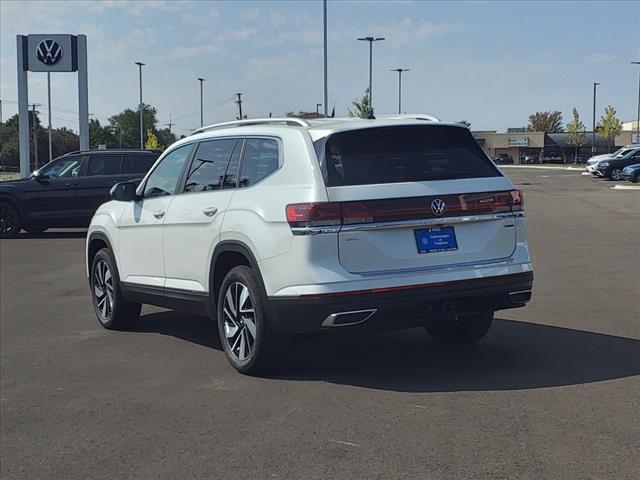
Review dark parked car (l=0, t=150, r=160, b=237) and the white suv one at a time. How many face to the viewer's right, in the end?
0

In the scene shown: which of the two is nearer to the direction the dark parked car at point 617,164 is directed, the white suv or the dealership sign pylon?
the dealership sign pylon

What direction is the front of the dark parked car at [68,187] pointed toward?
to the viewer's left

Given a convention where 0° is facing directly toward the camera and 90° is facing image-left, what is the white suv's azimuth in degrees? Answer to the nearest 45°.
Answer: approximately 135°

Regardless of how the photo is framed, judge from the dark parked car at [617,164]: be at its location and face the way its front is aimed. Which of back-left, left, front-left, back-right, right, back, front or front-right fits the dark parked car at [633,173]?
front-left

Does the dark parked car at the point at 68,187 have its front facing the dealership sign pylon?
no

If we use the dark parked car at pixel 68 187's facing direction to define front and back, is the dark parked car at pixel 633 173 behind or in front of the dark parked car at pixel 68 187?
behind

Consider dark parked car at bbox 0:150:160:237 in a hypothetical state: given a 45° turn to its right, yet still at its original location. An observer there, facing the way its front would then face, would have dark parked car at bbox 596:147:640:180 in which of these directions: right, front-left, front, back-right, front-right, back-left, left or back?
right

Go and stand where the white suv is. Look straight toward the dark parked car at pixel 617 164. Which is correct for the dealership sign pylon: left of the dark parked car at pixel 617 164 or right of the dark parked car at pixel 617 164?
left

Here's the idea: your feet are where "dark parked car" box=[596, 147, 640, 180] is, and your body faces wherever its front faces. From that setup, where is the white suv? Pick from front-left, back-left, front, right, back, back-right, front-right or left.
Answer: front-left

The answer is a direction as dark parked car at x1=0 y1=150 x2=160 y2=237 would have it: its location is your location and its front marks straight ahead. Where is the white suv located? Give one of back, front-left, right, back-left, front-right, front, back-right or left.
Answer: left

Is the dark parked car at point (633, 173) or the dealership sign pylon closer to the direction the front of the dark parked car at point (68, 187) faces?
the dealership sign pylon

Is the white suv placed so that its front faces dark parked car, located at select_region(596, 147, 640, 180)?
no

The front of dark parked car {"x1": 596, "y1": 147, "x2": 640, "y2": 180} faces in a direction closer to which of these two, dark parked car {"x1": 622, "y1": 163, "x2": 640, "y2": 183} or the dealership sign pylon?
the dealership sign pylon

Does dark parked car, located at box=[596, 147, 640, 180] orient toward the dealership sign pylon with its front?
yes

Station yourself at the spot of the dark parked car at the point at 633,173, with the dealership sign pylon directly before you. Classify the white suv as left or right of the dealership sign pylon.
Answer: left

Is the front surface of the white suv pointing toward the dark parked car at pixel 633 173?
no

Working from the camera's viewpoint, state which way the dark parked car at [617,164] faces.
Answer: facing the viewer and to the left of the viewer
